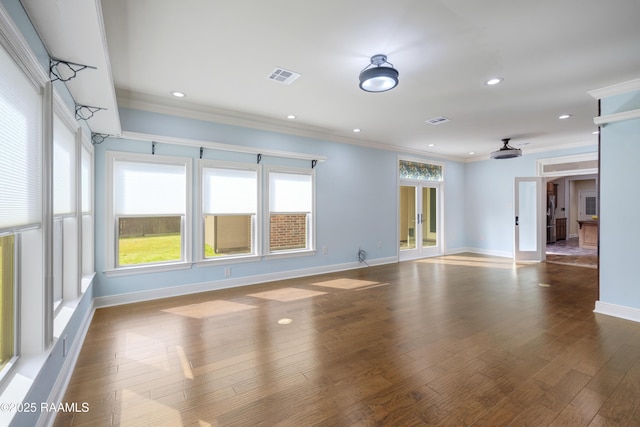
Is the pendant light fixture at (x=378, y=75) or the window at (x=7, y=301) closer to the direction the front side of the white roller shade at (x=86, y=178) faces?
the pendant light fixture

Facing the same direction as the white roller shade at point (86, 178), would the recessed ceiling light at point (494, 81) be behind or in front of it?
in front

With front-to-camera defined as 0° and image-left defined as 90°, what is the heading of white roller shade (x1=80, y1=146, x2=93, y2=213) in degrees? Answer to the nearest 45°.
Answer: approximately 270°

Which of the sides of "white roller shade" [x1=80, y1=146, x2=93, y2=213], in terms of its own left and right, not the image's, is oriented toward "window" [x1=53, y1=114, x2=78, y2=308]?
right

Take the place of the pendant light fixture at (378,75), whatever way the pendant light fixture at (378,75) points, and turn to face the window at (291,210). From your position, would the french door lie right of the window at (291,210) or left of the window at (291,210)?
right

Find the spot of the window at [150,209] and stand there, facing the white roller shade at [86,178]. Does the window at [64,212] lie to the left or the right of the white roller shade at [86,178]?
left

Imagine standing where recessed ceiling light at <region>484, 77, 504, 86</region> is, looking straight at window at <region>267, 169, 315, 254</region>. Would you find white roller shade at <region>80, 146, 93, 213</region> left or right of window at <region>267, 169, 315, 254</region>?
left

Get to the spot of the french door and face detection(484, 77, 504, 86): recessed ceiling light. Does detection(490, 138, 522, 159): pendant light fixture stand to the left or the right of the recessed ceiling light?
left

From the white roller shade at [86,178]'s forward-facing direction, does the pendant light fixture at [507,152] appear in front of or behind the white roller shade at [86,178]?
in front

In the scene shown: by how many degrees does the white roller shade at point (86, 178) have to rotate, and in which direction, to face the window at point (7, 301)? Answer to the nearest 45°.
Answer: approximately 90° to its right

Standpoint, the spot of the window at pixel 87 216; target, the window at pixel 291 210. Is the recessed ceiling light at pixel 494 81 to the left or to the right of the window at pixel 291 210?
right

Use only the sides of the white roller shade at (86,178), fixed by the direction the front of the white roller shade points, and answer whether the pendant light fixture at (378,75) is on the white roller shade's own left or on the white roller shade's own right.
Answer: on the white roller shade's own right

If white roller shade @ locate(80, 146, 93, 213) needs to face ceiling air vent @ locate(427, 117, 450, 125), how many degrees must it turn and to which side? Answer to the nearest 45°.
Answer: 0° — it already faces it
